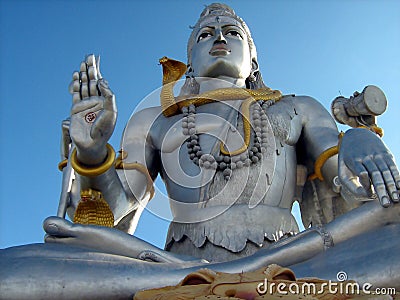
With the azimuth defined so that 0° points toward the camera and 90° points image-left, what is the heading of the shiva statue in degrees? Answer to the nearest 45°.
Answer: approximately 0°
